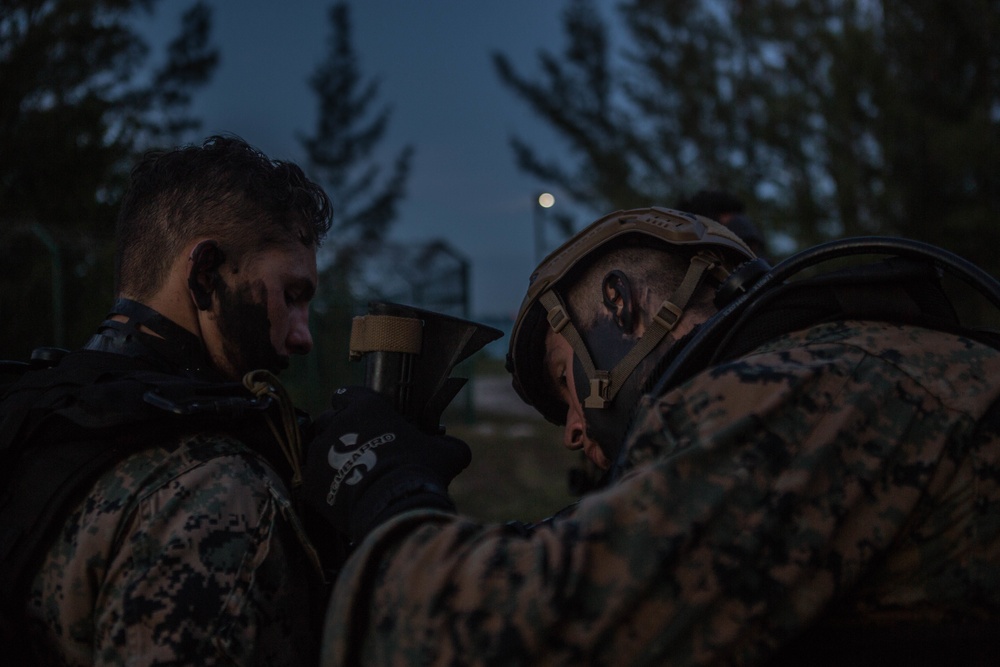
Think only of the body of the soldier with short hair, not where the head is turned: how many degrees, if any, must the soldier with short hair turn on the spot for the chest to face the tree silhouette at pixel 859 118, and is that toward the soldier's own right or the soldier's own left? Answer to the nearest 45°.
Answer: approximately 45° to the soldier's own left

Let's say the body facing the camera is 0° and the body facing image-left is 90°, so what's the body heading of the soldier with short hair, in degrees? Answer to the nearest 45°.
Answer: approximately 270°

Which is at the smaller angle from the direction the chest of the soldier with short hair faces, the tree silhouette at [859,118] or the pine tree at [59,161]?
the tree silhouette

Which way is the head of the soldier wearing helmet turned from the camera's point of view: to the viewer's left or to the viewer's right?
to the viewer's left

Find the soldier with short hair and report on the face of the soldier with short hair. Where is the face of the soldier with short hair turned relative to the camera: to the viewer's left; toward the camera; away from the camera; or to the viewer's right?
to the viewer's right

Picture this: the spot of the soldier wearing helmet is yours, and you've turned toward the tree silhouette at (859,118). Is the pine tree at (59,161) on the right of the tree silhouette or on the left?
left

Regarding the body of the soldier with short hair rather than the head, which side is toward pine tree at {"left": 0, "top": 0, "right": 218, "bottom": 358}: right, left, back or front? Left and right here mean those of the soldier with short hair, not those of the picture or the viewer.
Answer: left

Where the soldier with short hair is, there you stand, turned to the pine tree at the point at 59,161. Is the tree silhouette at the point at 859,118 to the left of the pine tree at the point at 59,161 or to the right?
right
